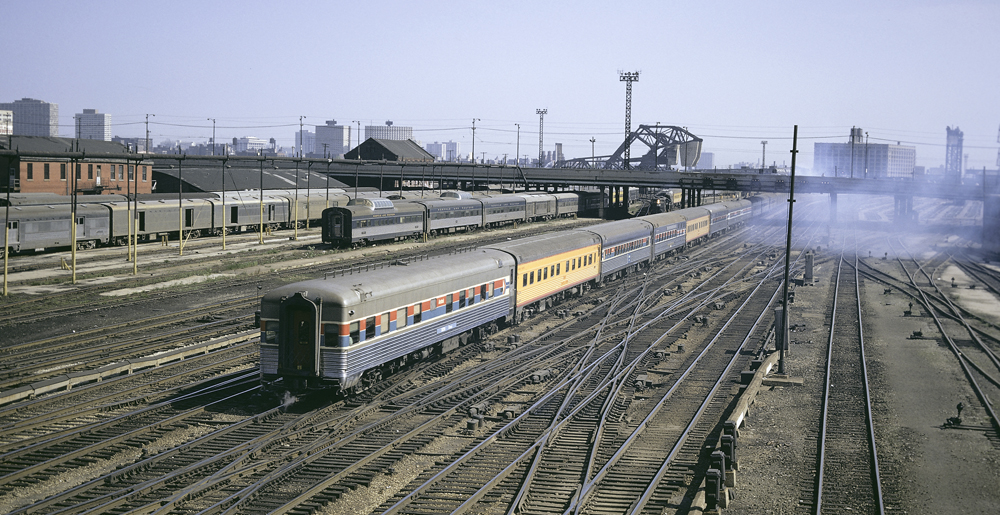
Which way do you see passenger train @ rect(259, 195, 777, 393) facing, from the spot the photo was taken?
facing away from the viewer and to the right of the viewer
